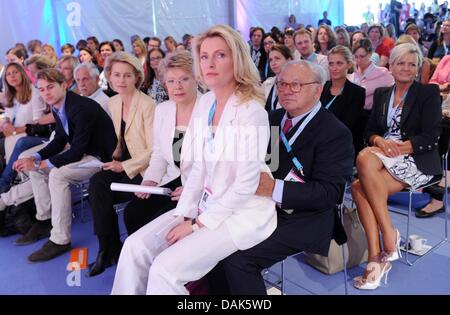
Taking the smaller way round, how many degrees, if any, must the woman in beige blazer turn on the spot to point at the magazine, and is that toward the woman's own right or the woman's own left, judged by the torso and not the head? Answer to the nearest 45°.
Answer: approximately 135° to the woman's own left

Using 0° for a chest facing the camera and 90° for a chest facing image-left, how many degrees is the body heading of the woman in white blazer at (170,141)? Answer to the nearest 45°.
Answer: approximately 45°

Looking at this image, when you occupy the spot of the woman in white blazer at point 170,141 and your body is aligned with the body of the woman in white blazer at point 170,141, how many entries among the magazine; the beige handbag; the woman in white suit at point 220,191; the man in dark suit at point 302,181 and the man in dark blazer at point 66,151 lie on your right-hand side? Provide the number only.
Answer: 1

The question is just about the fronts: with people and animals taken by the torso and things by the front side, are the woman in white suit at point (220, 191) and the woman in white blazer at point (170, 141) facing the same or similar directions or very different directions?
same or similar directions

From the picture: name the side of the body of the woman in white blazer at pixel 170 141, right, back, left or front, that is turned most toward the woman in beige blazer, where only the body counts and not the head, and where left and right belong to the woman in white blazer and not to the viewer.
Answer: right

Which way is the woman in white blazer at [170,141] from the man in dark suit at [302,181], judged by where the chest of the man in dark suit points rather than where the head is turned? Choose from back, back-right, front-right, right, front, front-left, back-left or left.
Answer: right

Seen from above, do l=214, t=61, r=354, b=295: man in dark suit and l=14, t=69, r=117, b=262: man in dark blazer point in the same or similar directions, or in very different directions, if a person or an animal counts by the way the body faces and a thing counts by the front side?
same or similar directions

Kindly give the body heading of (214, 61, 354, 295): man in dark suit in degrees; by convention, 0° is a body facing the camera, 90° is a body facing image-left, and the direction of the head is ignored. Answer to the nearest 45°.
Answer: approximately 45°

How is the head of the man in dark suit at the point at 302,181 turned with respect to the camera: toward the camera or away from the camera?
toward the camera

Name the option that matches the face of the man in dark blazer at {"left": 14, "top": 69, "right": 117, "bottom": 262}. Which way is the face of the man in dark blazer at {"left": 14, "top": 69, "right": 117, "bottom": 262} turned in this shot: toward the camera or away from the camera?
toward the camera

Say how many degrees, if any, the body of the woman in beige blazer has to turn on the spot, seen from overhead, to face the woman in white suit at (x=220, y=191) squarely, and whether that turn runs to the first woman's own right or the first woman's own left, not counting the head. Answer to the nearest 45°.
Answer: approximately 45° to the first woman's own left

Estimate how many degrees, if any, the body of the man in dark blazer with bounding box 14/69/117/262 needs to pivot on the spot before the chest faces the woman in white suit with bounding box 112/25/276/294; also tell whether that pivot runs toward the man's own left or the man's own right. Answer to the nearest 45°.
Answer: approximately 45° to the man's own left

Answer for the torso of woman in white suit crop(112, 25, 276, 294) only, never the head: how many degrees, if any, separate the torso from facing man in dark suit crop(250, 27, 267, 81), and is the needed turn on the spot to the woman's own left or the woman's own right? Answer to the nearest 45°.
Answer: approximately 135° to the woman's own right

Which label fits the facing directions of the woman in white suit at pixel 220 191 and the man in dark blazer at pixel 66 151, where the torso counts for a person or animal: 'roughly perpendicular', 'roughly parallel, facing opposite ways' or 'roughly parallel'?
roughly parallel

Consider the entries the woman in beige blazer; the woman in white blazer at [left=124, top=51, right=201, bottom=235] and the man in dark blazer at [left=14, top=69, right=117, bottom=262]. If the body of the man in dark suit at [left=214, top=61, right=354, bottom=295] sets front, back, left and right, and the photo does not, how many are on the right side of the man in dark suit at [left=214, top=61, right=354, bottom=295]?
3
